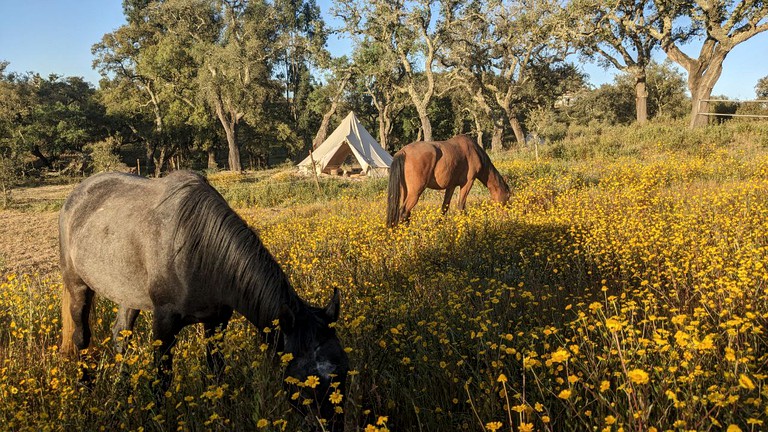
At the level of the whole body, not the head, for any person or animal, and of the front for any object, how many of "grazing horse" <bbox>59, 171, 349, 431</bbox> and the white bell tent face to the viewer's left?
0

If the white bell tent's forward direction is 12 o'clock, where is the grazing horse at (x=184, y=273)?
The grazing horse is roughly at 12 o'clock from the white bell tent.

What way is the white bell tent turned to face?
toward the camera

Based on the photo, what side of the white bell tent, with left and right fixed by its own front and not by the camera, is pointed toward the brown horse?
front

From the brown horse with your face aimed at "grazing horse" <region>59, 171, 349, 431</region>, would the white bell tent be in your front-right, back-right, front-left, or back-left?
back-right

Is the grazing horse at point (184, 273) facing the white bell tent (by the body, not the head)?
no

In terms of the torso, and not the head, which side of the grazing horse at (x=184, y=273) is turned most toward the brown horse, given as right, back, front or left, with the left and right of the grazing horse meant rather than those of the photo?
left

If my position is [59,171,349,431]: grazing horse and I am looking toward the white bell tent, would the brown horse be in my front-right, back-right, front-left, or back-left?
front-right

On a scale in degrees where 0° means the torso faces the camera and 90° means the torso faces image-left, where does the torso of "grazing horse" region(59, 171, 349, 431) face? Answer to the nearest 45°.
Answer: approximately 315°
